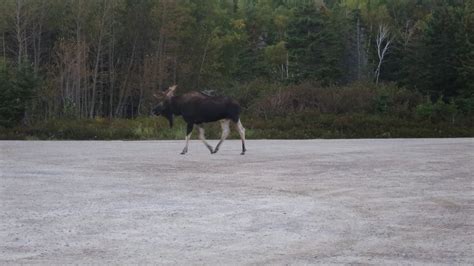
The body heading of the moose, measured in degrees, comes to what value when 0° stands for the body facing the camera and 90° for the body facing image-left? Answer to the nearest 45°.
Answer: approximately 90°
